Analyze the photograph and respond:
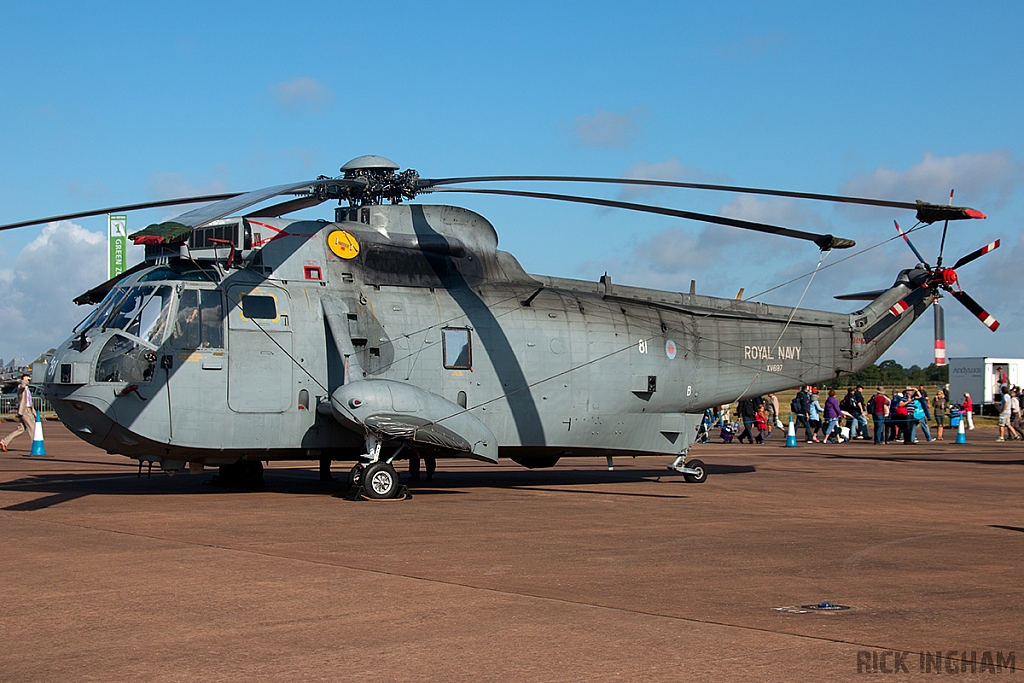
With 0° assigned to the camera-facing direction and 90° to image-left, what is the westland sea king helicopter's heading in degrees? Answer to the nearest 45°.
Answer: approximately 45°

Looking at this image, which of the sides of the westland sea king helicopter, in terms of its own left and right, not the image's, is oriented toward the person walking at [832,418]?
back

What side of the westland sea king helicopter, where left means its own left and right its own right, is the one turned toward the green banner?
right

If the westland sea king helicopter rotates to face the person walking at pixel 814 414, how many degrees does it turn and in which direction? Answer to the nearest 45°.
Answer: approximately 180°

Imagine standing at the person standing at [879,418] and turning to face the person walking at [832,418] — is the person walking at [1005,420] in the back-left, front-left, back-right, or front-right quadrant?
back-right

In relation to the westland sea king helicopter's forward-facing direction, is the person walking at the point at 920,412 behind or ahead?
behind

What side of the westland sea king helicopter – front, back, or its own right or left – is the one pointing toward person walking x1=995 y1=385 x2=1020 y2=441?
back

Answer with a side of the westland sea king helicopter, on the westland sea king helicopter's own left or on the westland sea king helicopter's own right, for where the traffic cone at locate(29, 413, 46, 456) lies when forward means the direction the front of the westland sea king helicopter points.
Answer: on the westland sea king helicopter's own right
